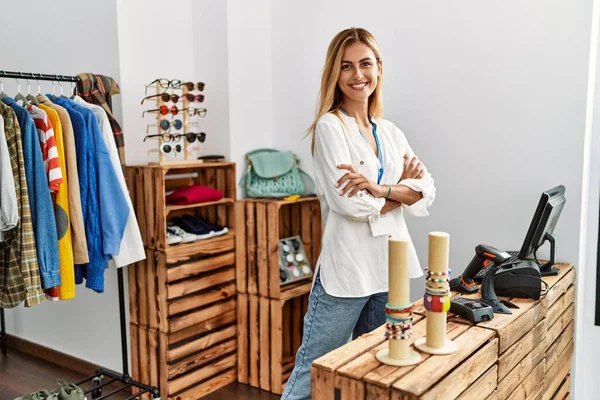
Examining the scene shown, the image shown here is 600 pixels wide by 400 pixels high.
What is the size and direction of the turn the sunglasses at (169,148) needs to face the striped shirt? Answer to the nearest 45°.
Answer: approximately 90° to its right

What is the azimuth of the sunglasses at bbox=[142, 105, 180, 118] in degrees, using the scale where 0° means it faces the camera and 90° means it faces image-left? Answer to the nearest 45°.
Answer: approximately 315°

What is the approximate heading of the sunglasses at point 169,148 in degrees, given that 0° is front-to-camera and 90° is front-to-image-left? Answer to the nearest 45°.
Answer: approximately 315°
